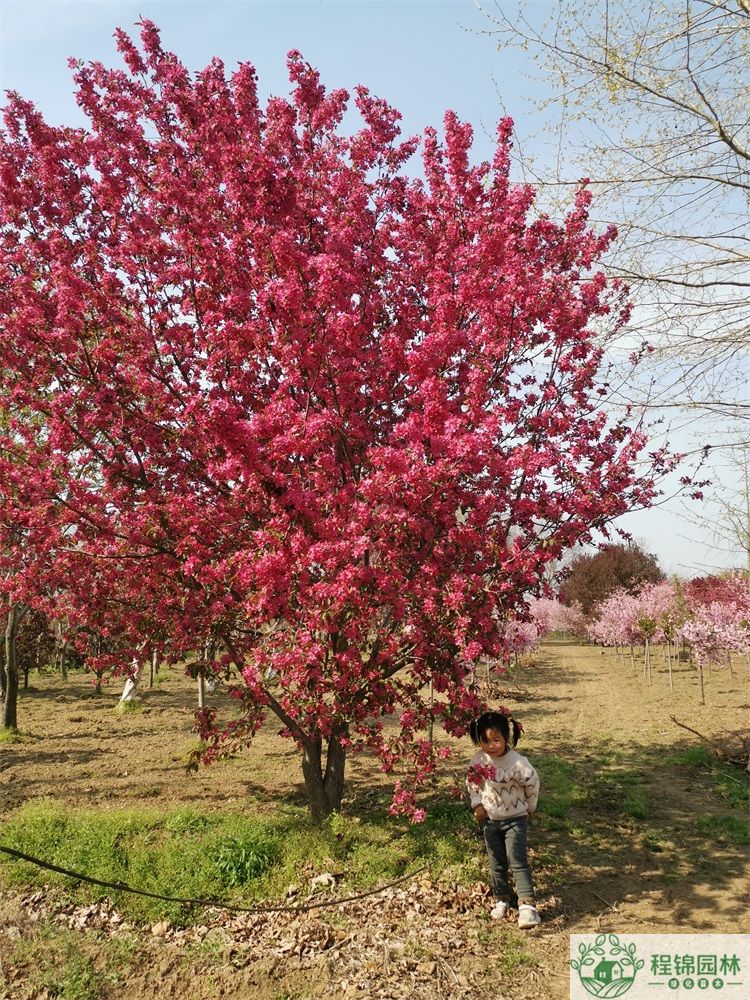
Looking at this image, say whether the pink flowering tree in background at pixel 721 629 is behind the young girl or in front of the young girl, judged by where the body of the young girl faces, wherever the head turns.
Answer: behind

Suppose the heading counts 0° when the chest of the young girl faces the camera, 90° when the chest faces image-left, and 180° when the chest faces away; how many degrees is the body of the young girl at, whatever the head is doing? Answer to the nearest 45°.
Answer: approximately 0°

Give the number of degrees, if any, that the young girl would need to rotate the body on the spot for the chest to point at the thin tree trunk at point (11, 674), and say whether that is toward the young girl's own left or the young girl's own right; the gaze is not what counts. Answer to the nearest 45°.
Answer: approximately 135° to the young girl's own right
